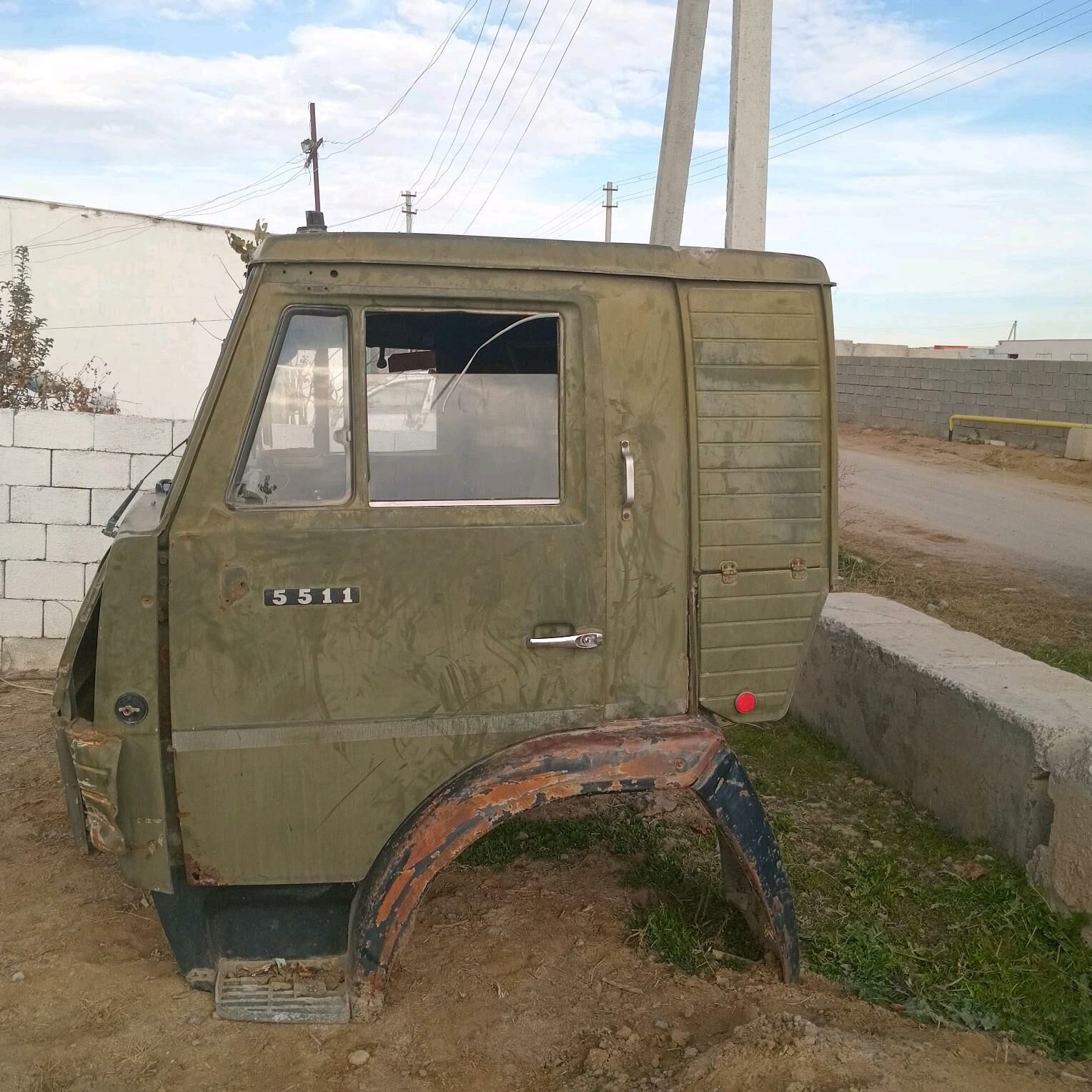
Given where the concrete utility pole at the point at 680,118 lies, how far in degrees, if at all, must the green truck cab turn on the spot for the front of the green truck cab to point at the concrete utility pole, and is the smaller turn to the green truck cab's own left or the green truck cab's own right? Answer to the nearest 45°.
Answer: approximately 90° to the green truck cab's own right

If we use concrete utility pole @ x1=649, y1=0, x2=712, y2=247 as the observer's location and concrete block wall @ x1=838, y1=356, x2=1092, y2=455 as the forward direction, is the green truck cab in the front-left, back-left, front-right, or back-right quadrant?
back-right

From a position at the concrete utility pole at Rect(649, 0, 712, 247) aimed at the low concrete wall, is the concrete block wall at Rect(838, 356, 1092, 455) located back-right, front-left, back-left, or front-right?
back-left

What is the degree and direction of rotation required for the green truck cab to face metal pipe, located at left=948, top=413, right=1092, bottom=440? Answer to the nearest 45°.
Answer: approximately 135° to its right

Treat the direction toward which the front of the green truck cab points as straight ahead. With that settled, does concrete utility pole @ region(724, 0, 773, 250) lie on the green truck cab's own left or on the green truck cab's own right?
on the green truck cab's own right

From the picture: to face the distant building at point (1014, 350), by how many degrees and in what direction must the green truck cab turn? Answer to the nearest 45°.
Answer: approximately 135° to its right

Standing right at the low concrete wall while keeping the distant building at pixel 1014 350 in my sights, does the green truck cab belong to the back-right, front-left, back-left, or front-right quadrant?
back-left

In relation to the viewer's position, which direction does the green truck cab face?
facing to the left of the viewer

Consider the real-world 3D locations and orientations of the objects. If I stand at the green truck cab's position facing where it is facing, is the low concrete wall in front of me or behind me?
behind

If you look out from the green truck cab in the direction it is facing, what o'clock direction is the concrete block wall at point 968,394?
The concrete block wall is roughly at 4 o'clock from the green truck cab.

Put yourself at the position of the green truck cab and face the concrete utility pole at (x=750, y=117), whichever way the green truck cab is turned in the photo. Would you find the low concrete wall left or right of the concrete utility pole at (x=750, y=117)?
right
